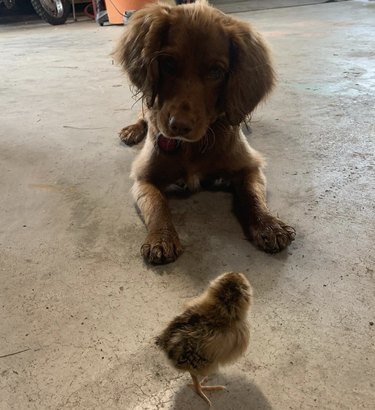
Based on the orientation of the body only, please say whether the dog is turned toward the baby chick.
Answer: yes

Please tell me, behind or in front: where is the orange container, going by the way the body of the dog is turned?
behind

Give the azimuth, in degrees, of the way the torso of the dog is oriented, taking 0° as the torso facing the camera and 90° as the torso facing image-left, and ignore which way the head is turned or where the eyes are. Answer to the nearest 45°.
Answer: approximately 0°

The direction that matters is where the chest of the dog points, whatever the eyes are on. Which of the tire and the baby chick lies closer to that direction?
the baby chick

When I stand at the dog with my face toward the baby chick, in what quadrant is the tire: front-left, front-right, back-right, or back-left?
back-right

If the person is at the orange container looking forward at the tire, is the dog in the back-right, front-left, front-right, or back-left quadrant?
back-left

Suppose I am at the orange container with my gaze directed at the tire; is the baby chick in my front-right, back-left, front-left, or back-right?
back-left

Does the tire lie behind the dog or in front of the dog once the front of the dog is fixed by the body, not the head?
behind
